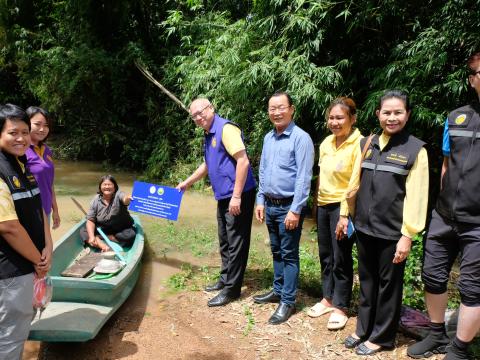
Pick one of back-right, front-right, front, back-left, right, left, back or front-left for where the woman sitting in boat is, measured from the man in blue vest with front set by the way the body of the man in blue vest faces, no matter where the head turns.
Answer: right

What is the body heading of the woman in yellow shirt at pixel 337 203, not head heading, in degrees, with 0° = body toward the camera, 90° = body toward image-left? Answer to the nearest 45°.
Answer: approximately 45°

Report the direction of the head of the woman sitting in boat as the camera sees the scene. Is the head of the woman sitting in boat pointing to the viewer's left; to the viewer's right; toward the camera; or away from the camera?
toward the camera

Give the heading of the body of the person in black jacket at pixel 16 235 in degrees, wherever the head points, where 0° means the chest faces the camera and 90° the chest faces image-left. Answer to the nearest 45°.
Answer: approximately 315°

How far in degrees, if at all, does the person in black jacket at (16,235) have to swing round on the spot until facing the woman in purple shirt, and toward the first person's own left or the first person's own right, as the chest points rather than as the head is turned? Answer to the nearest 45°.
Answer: approximately 135° to the first person's own left

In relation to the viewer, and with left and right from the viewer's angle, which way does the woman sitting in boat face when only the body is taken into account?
facing the viewer

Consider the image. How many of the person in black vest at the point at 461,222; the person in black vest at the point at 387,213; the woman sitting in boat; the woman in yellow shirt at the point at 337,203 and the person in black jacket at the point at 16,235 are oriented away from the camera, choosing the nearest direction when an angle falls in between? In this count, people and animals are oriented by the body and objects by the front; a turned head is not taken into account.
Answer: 0

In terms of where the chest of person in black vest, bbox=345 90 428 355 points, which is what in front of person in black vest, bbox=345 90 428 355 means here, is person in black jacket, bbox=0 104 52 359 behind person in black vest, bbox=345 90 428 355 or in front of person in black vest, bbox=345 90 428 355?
in front

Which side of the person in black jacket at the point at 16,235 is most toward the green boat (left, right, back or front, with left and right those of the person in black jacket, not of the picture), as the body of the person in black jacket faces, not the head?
left

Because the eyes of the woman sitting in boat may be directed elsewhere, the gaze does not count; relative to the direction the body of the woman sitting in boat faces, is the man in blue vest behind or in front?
in front

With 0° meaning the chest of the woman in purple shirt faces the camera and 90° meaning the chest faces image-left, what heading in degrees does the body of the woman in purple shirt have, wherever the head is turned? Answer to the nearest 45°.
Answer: approximately 315°

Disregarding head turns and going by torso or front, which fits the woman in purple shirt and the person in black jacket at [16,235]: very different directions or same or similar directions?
same or similar directions

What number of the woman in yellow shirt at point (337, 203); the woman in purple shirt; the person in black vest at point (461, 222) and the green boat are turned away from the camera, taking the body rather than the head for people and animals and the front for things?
0

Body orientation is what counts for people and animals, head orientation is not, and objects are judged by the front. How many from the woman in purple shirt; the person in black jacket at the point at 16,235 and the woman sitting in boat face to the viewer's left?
0

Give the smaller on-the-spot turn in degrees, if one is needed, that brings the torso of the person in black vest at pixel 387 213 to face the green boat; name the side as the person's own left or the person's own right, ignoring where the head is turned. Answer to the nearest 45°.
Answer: approximately 45° to the person's own right

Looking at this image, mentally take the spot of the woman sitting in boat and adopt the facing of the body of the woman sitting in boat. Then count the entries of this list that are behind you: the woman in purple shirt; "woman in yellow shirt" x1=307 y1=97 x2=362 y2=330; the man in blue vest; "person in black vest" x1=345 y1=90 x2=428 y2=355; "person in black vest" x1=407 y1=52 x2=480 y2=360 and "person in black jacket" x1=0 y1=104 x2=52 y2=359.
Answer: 0

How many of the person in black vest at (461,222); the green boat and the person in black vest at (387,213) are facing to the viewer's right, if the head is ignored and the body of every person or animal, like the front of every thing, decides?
0

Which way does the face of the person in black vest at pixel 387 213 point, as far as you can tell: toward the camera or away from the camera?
toward the camera

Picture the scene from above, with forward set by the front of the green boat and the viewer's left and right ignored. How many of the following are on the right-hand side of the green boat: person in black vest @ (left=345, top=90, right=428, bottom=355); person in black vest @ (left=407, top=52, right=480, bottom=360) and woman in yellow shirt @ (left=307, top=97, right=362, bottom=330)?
0

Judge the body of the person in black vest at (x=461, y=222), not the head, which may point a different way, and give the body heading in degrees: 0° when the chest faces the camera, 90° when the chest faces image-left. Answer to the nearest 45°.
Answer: approximately 45°
